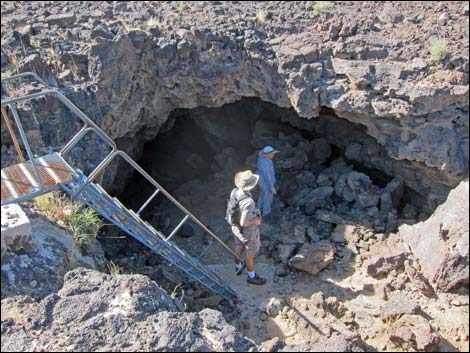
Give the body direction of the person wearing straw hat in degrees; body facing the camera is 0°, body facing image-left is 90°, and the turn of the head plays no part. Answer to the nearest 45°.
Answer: approximately 270°

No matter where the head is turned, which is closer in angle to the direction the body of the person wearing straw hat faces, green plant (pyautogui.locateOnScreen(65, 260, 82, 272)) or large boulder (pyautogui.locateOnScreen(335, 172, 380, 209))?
the large boulder

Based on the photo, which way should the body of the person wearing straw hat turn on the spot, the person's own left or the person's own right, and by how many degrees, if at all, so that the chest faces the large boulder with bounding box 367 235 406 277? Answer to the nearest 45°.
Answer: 0° — they already face it
